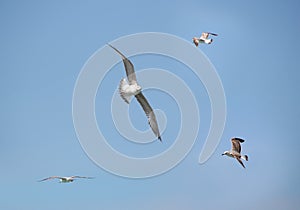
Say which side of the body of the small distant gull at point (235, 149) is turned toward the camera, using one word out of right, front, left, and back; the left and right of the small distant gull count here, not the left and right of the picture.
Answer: left

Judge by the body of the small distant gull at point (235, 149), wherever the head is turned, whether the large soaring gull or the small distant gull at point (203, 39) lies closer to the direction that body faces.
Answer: the large soaring gull
